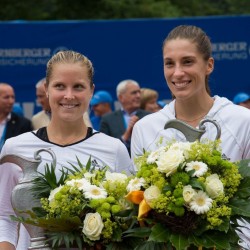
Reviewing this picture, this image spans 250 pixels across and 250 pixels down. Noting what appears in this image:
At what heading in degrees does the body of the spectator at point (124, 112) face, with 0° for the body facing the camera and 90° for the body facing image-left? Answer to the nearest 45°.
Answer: approximately 315°

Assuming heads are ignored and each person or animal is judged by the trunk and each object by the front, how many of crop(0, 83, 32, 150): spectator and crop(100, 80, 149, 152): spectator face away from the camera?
0
